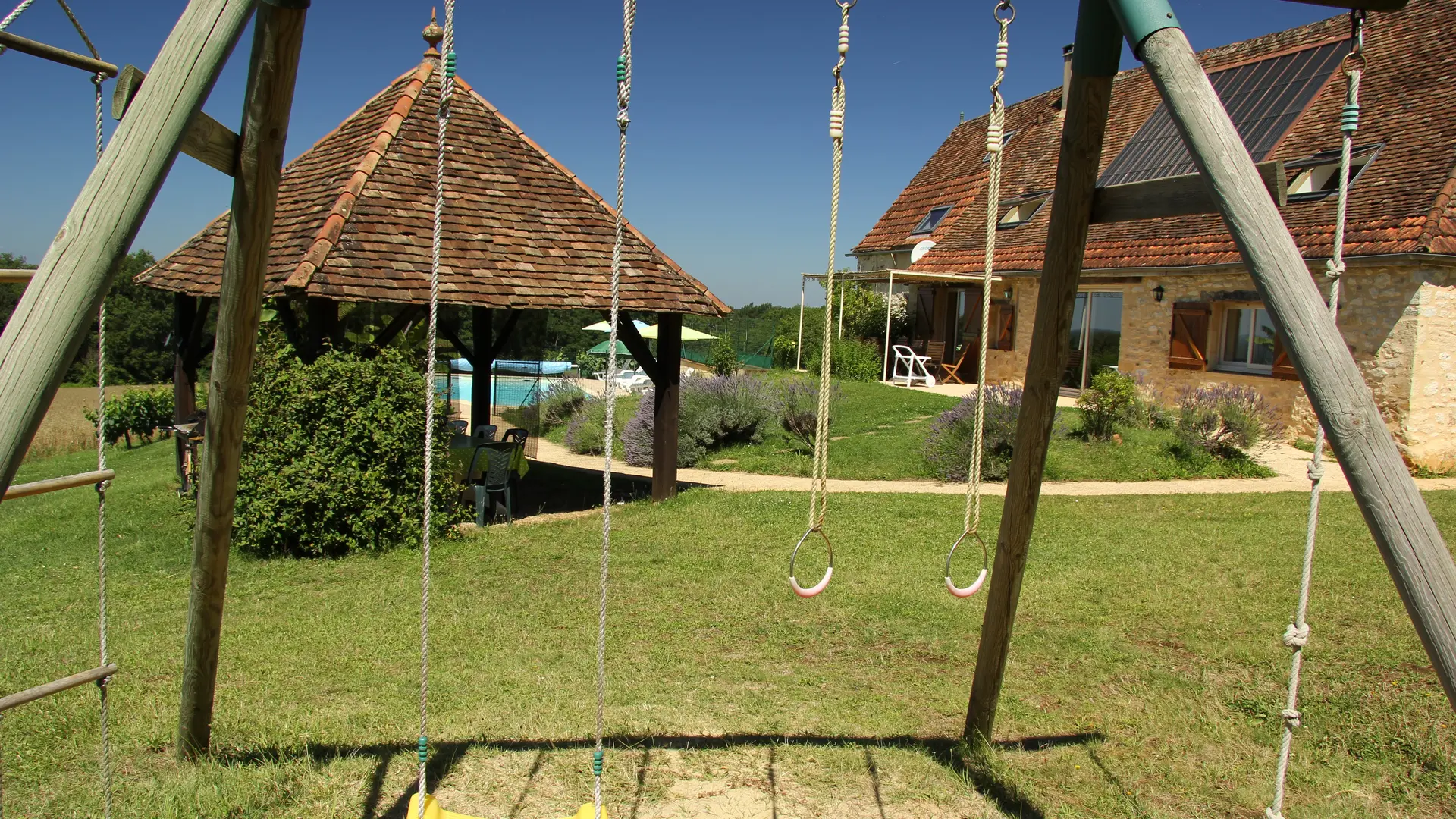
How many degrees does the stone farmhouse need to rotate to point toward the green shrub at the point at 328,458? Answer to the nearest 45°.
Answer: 0° — it already faces it

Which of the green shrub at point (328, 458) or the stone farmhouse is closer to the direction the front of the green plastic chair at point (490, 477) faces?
the green shrub

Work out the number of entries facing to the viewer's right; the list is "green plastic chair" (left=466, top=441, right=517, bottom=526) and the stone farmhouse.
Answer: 0

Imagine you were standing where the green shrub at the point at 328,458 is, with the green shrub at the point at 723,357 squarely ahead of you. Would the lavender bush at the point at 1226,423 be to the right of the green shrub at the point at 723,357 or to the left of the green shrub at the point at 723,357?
right

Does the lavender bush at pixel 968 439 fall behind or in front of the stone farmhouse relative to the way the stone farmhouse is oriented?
in front

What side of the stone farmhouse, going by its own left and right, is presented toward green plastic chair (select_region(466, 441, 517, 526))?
front
